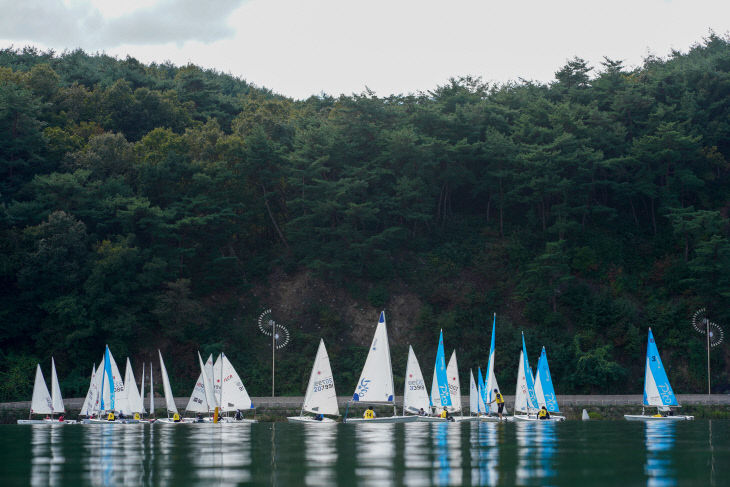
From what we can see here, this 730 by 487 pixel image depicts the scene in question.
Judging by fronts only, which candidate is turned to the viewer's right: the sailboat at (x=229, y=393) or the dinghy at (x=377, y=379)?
the dinghy

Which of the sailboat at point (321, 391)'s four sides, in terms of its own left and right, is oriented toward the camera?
left

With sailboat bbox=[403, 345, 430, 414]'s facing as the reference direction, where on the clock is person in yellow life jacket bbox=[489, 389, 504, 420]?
The person in yellow life jacket is roughly at 5 o'clock from the sailboat.

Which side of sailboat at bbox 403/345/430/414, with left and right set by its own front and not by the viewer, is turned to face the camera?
left

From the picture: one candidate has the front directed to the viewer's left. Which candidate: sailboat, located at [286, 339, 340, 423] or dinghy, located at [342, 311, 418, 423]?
the sailboat

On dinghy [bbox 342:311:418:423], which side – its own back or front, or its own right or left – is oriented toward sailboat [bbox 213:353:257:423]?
back

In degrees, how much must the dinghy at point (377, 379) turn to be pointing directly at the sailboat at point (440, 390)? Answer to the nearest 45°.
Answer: approximately 45° to its left

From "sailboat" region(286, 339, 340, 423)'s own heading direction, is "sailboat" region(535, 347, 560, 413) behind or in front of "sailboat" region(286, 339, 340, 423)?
behind

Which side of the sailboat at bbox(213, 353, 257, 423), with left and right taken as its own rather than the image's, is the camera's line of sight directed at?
left

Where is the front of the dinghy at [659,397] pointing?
to the viewer's left
